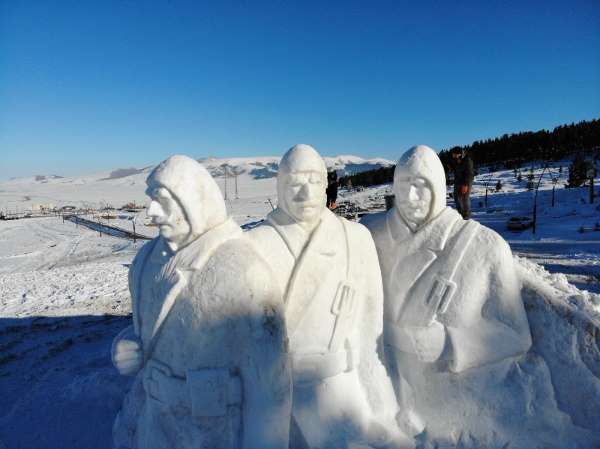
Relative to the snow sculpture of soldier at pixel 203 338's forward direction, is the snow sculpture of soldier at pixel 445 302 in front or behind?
behind

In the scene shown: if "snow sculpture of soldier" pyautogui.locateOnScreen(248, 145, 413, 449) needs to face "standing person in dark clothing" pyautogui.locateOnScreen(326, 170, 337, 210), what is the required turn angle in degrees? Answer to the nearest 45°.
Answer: approximately 180°

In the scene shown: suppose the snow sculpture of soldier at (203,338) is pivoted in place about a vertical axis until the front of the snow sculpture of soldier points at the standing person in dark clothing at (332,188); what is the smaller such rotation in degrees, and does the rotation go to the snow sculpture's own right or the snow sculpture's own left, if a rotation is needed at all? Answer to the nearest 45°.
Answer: approximately 180°

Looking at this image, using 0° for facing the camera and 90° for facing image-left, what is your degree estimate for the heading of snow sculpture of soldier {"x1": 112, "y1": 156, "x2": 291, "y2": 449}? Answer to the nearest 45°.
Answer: approximately 45°

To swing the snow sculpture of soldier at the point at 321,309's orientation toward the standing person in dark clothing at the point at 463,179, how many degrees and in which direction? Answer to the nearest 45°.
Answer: approximately 135° to its left

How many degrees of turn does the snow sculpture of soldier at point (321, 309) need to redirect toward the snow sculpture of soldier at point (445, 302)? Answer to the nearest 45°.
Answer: approximately 90° to its left

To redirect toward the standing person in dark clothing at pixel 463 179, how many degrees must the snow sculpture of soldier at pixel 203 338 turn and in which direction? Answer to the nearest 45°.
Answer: approximately 180°

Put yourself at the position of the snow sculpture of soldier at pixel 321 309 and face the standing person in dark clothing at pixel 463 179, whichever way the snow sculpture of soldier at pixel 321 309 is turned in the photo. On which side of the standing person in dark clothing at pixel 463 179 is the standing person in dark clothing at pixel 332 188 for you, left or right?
left
